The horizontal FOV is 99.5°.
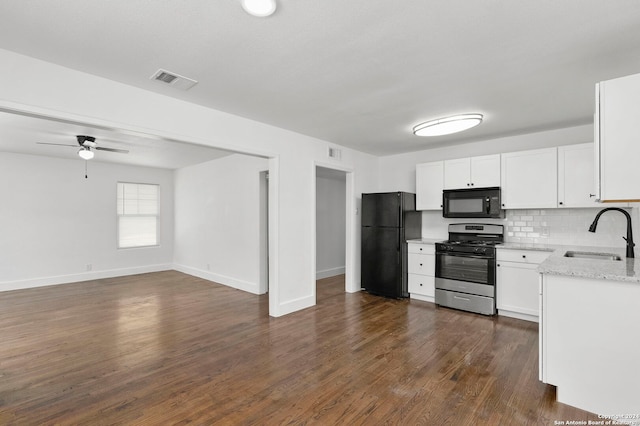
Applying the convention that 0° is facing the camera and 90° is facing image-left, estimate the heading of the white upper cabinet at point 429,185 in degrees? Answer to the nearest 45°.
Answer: approximately 0°

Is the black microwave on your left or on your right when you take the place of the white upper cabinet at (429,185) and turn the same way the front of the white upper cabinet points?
on your left

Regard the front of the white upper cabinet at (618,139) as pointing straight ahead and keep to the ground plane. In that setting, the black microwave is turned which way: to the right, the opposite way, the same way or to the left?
to the left

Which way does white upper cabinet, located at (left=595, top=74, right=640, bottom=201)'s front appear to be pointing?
to the viewer's left

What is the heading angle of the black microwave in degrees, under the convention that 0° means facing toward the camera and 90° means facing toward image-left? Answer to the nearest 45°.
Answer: approximately 0°

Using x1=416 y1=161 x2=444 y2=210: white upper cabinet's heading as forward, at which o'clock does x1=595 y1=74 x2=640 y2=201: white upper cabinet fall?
x1=595 y1=74 x2=640 y2=201: white upper cabinet is roughly at 11 o'clock from x1=416 y1=161 x2=444 y2=210: white upper cabinet.

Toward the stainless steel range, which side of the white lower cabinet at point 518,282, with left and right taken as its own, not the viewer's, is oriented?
right
